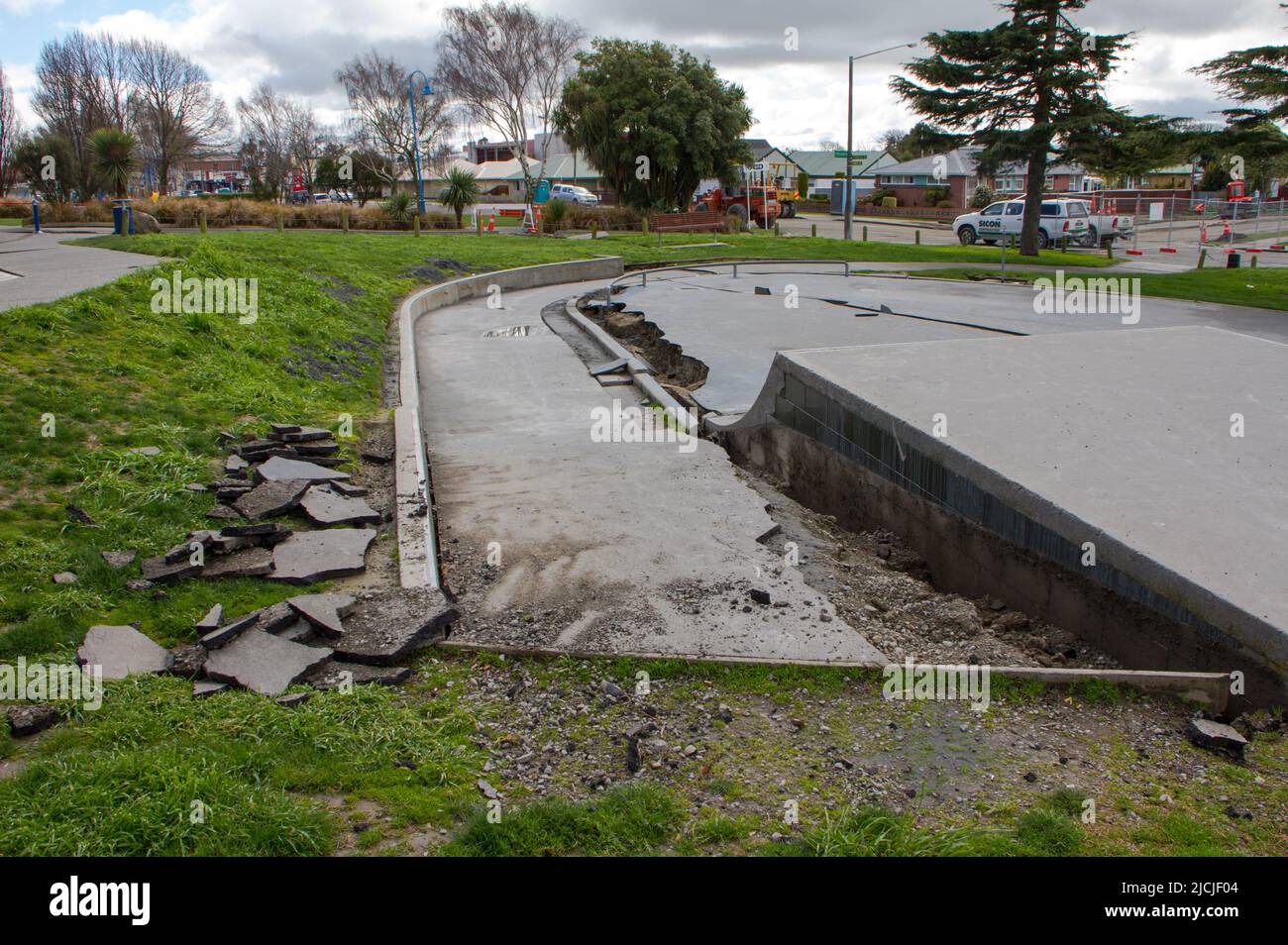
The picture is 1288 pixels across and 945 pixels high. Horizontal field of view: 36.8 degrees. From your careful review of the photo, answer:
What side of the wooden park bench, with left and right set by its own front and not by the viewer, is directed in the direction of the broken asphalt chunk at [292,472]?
front

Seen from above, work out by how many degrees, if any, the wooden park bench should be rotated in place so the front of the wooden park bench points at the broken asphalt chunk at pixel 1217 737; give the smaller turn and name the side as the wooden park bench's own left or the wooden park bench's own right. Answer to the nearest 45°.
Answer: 0° — it already faces it

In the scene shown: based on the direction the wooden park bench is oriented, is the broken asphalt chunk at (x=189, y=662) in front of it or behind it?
in front

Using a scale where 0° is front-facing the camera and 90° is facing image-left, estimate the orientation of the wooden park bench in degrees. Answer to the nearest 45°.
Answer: approximately 0°

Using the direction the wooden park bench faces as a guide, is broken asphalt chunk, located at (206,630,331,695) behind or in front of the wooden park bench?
in front

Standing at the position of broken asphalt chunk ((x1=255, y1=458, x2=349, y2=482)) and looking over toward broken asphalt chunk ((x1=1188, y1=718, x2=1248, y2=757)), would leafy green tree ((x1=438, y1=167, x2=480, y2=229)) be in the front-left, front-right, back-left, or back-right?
back-left

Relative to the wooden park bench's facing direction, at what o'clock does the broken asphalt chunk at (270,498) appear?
The broken asphalt chunk is roughly at 12 o'clock from the wooden park bench.

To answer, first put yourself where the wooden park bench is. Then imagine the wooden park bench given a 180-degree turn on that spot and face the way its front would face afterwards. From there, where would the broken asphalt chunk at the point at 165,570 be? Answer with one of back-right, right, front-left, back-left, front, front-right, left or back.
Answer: back

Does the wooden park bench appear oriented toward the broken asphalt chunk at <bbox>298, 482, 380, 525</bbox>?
yes

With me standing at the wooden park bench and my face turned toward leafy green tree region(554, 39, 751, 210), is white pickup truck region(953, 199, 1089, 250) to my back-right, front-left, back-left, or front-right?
back-right

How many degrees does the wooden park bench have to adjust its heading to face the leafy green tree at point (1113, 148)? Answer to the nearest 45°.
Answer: approximately 45° to its left
